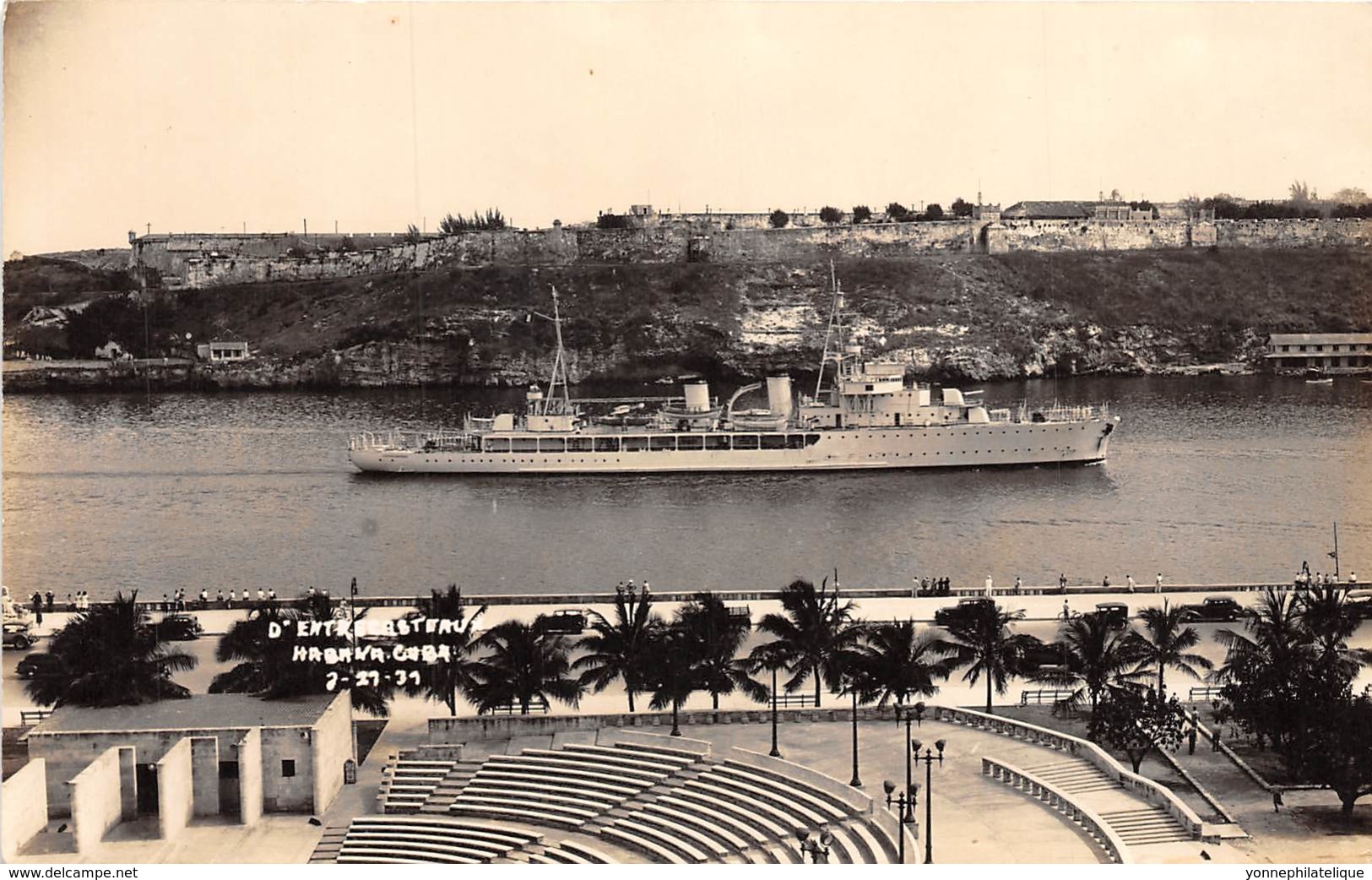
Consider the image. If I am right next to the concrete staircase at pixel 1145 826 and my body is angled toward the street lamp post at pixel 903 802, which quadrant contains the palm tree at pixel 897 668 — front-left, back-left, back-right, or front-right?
front-right

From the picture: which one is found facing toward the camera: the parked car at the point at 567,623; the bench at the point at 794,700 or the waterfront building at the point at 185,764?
the waterfront building

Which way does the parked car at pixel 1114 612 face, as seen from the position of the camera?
facing to the left of the viewer

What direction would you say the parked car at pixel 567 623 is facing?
to the viewer's left

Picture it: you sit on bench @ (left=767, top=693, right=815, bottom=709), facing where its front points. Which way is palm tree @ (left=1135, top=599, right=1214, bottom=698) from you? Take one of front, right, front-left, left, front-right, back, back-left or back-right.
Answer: right

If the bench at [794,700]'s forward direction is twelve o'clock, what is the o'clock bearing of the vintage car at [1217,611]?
The vintage car is roughly at 2 o'clock from the bench.

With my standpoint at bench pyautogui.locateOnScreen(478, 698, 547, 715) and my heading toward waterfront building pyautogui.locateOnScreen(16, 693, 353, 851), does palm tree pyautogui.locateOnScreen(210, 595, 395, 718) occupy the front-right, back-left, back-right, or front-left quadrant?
front-right

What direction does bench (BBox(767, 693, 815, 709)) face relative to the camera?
away from the camera

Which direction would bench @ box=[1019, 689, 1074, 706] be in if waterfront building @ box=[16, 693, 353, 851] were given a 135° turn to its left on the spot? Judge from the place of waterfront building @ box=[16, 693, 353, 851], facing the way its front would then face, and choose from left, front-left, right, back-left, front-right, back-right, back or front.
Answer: front-right

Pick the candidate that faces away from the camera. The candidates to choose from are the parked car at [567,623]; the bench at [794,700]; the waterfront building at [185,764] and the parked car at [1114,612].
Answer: the bench

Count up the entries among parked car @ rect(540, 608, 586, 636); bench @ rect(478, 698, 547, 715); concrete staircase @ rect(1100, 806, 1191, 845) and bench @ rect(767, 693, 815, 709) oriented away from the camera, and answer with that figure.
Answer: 2

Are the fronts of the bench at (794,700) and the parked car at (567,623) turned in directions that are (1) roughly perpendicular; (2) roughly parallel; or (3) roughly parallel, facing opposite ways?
roughly perpendicular

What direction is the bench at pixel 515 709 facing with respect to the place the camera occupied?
facing away from the viewer

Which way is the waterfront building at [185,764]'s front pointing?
toward the camera
